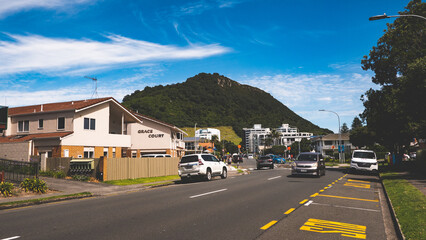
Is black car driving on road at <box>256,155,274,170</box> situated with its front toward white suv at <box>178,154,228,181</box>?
no

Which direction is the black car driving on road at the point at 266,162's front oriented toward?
away from the camera

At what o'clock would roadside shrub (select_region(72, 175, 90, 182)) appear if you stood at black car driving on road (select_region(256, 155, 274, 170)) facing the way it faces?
The roadside shrub is roughly at 7 o'clock from the black car driving on road.

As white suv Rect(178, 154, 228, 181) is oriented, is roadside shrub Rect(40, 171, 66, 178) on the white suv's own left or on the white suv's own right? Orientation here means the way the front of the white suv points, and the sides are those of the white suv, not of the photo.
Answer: on the white suv's own left

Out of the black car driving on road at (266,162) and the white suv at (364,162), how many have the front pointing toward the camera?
1

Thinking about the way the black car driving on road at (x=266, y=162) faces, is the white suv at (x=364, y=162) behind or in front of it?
behind

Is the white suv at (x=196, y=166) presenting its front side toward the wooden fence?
no

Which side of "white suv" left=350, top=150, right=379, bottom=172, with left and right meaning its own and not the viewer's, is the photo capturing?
front

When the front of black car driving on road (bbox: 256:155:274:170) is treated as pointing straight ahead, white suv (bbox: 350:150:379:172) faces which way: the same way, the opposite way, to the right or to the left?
the opposite way

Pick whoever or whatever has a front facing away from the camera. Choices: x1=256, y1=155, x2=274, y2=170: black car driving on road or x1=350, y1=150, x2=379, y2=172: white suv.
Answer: the black car driving on road

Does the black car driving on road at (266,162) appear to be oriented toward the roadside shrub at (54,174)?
no

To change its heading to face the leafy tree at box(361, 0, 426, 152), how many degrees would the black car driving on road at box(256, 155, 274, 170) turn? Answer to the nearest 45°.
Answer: approximately 135° to its right
